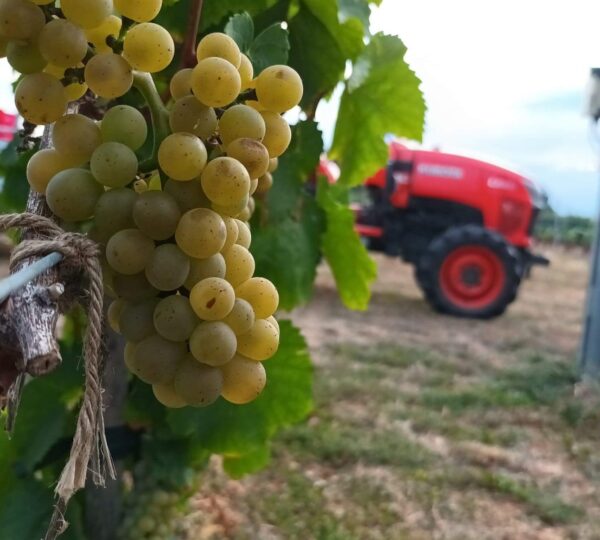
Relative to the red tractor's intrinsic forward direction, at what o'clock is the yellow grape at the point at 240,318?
The yellow grape is roughly at 3 o'clock from the red tractor.

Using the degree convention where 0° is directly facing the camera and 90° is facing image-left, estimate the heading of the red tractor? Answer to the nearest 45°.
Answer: approximately 270°

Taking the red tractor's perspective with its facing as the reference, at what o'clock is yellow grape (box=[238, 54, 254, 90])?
The yellow grape is roughly at 3 o'clock from the red tractor.

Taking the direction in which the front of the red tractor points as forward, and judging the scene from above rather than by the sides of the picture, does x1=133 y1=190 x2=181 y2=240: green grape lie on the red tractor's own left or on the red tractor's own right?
on the red tractor's own right

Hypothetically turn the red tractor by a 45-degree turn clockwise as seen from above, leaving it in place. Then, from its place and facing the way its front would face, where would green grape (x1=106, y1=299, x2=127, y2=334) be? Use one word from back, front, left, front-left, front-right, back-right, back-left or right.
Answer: front-right

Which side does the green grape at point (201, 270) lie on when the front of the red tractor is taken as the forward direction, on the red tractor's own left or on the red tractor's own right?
on the red tractor's own right

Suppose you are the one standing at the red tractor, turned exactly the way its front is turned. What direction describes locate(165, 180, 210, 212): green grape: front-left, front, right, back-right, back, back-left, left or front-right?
right

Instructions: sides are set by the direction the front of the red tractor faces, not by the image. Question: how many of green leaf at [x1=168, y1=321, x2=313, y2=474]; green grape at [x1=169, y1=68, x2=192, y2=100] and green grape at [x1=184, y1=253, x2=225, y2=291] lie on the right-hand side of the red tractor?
3

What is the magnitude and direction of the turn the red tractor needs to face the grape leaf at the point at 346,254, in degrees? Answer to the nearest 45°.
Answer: approximately 90° to its right

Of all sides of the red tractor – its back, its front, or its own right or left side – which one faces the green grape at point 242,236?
right

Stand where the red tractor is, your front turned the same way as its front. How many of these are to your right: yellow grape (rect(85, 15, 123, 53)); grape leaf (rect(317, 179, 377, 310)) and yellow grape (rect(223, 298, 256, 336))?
3
